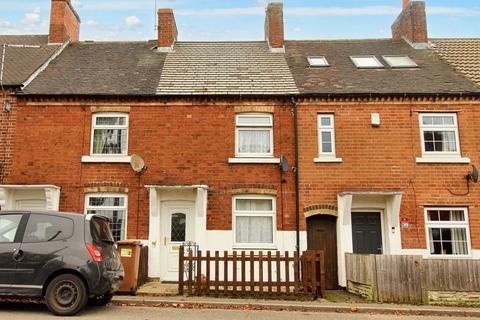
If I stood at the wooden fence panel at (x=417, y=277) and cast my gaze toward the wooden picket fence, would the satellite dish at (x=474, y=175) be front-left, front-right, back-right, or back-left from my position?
back-right

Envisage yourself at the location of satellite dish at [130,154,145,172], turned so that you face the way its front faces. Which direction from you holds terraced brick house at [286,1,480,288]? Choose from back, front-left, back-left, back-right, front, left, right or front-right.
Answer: front-left

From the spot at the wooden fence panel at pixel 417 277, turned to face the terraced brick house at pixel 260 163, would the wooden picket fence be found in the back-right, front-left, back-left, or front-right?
front-left

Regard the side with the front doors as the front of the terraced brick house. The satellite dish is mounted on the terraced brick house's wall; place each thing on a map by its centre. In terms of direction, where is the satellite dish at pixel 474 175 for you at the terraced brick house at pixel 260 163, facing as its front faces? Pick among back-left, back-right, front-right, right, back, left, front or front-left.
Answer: left

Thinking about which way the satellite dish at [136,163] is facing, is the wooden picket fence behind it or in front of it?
in front

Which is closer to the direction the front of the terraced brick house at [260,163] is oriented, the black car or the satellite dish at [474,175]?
the black car

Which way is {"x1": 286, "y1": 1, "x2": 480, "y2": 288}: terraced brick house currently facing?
toward the camera

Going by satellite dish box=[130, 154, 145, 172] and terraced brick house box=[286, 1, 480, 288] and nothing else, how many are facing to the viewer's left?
0

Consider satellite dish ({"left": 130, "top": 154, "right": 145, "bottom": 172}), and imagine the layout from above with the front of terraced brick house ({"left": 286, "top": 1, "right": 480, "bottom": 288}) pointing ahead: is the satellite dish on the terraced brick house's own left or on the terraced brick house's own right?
on the terraced brick house's own right

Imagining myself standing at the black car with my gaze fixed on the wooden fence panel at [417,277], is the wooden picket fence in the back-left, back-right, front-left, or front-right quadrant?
front-left

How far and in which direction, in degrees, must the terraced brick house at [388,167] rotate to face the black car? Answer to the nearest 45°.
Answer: approximately 45° to its right

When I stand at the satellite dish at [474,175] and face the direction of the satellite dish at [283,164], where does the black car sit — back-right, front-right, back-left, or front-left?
front-left

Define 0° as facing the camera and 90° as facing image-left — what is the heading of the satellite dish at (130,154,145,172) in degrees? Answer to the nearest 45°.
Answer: approximately 315°
